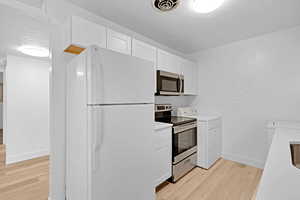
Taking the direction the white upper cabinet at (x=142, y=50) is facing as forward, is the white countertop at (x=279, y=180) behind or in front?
in front

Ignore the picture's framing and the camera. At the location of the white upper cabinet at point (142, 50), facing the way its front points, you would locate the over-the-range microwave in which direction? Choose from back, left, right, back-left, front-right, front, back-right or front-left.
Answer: left

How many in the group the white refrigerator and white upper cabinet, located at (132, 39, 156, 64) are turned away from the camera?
0

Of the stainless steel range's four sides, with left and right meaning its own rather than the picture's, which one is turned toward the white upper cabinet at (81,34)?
right

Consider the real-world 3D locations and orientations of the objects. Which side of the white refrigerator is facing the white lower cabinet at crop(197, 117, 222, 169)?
left

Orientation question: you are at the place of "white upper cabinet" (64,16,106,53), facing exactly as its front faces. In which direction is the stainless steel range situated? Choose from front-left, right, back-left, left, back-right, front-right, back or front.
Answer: front-left

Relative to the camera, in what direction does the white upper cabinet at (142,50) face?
facing the viewer and to the right of the viewer
